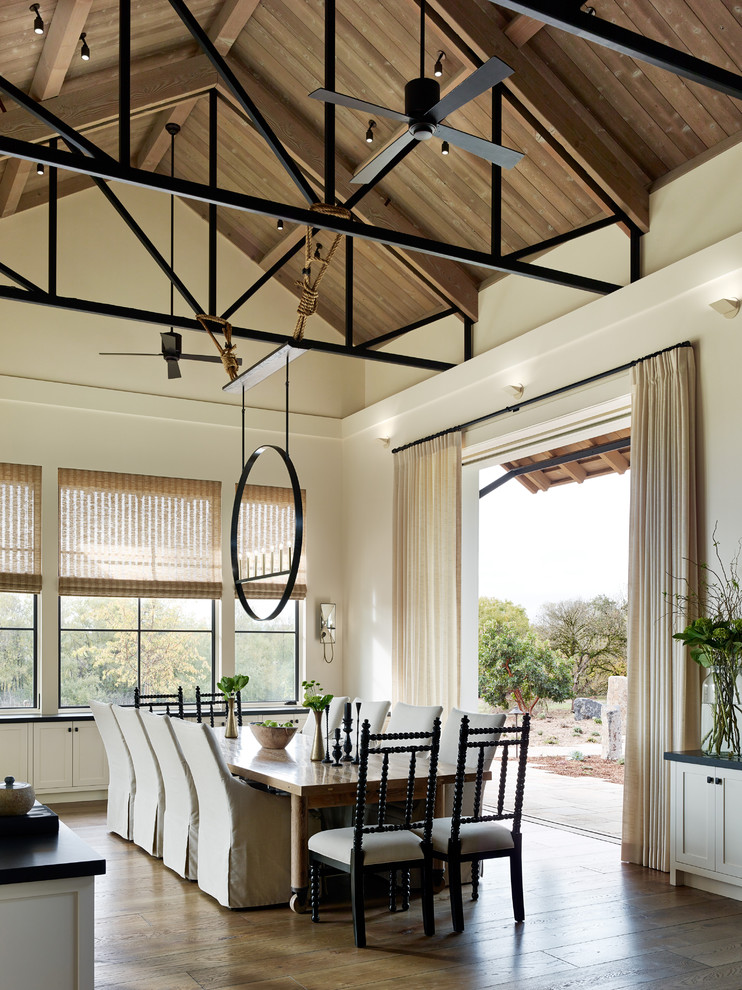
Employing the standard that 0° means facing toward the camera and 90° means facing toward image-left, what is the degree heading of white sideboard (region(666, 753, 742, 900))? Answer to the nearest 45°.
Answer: approximately 45°

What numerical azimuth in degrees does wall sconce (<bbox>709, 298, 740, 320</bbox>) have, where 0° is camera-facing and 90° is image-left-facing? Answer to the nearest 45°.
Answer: approximately 45°

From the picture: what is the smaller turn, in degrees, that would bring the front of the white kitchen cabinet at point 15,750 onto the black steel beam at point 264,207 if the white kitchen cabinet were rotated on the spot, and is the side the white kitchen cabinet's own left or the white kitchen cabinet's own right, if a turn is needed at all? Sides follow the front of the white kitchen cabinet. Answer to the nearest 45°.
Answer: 0° — it already faces it

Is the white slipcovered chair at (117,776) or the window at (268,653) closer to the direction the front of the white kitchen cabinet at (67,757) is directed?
the white slipcovered chair
